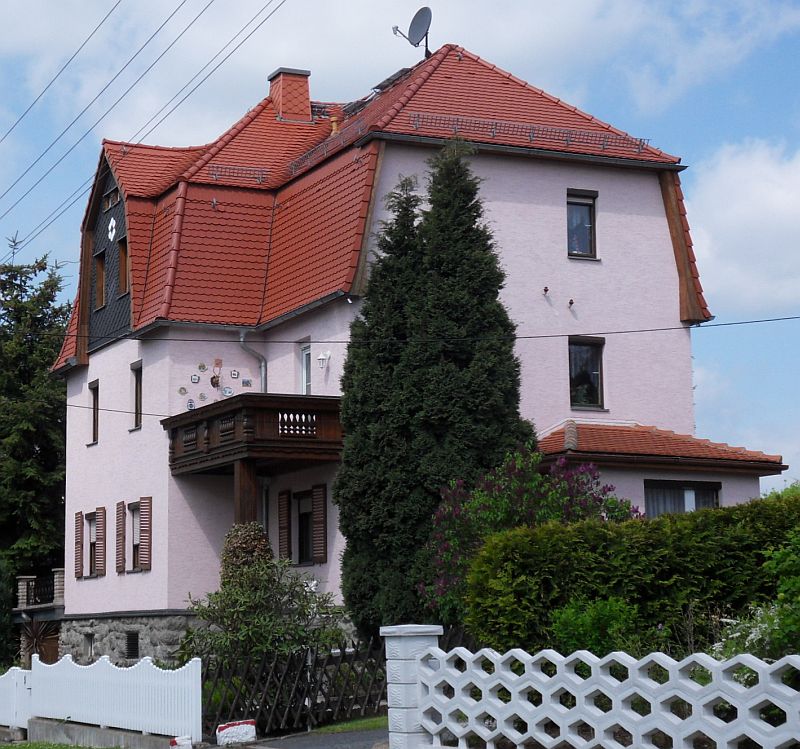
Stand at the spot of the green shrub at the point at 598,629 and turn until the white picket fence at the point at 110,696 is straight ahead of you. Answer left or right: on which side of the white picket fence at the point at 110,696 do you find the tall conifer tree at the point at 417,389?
right
